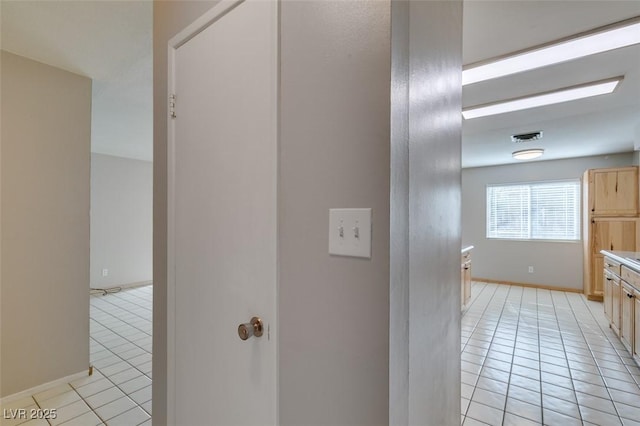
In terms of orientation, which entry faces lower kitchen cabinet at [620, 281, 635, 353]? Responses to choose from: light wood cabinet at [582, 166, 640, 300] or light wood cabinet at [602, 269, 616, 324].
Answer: light wood cabinet at [582, 166, 640, 300]

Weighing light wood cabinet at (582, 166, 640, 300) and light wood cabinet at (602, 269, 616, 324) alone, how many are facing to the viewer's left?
1

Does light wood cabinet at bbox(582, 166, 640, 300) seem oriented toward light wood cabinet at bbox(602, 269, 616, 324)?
yes

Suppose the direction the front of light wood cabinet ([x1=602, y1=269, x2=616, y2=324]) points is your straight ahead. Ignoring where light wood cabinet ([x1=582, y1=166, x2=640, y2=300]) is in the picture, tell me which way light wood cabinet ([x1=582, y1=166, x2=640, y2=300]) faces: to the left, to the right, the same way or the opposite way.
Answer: to the left

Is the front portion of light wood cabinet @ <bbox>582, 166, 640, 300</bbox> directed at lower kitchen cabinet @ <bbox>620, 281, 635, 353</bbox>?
yes

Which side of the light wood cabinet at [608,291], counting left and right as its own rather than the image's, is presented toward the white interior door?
left

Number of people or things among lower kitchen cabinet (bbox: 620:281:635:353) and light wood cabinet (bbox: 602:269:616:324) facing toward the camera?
0

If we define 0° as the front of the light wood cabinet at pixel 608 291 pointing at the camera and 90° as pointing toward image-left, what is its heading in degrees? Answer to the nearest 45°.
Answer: approximately 90°

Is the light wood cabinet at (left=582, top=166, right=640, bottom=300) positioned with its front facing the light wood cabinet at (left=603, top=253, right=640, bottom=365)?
yes

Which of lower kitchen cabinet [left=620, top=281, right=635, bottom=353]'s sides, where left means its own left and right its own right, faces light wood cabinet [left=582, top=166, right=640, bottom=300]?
right

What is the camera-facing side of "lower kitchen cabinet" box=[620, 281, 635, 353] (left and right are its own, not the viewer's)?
left
